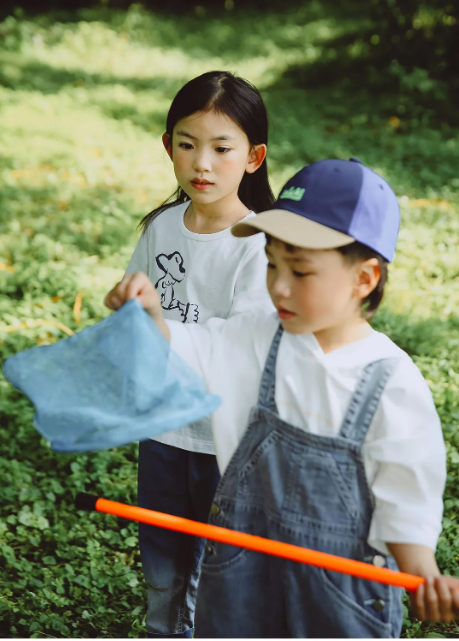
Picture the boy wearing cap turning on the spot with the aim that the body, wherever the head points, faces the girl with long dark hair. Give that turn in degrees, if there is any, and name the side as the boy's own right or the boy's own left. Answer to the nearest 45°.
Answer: approximately 90° to the boy's own right

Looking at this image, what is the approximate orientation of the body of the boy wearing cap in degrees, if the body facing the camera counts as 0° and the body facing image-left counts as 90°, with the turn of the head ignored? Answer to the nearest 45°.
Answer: approximately 45°

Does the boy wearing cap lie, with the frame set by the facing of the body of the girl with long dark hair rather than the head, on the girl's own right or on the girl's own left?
on the girl's own left

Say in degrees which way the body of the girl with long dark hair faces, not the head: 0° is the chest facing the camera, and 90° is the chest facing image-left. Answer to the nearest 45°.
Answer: approximately 45°
